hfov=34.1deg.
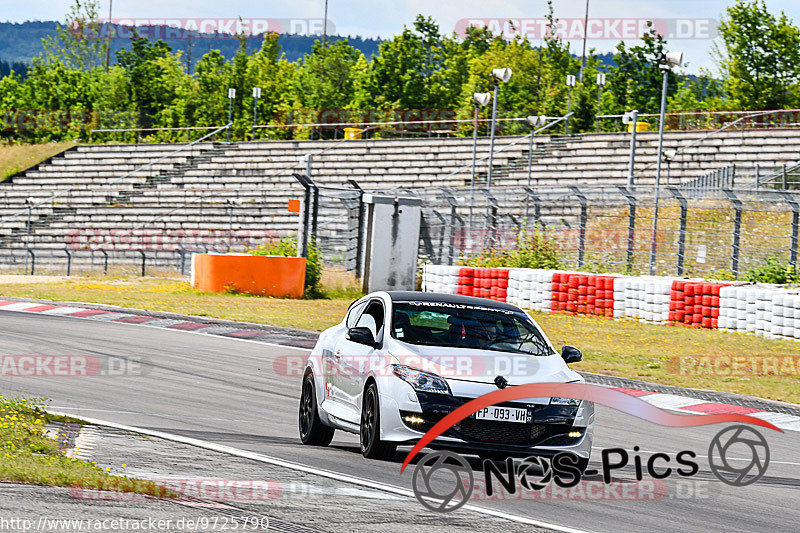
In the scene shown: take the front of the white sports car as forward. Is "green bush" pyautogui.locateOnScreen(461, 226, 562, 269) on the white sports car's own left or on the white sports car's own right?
on the white sports car's own left

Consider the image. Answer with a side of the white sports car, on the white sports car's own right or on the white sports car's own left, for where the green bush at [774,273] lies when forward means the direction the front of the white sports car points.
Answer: on the white sports car's own left

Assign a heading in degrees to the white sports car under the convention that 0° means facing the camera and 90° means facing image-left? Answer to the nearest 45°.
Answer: approximately 315°

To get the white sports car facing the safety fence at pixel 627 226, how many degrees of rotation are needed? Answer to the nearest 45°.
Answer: approximately 135° to its left

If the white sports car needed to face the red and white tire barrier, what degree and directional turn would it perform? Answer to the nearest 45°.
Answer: approximately 135° to its left
